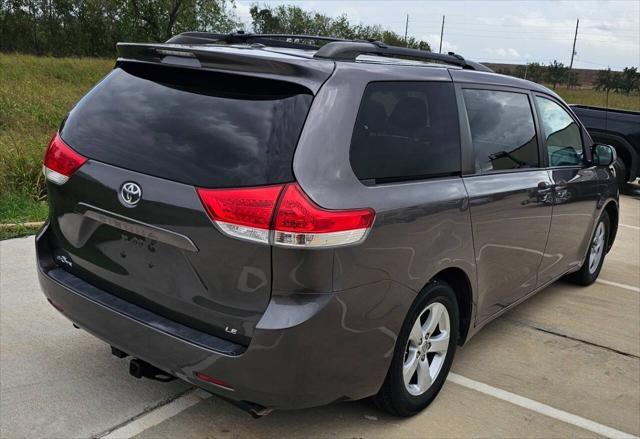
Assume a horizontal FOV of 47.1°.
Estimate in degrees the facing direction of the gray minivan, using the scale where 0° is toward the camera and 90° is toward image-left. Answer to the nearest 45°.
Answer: approximately 225°

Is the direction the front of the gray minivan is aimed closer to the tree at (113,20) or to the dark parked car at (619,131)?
the dark parked car

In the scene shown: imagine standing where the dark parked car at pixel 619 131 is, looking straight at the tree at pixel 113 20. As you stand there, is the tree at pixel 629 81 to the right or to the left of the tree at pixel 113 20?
right

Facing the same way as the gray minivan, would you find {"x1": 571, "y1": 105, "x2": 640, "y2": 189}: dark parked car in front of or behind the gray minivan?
in front

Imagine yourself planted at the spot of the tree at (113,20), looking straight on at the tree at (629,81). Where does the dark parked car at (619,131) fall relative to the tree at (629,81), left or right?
right

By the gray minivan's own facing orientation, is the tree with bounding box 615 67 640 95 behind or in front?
in front

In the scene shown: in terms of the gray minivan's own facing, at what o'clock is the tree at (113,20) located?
The tree is roughly at 10 o'clock from the gray minivan.
